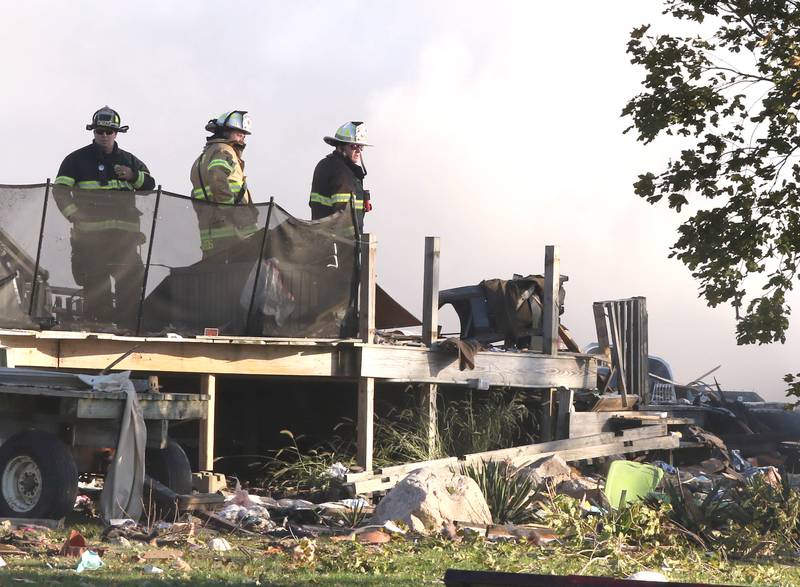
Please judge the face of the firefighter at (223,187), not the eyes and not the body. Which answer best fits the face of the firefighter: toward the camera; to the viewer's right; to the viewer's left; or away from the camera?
to the viewer's right

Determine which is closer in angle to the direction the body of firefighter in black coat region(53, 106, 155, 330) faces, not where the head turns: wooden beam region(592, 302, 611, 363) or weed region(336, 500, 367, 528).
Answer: the weed

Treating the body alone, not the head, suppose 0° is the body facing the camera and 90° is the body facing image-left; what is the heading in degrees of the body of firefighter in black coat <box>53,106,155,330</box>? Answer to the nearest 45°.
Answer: approximately 0°

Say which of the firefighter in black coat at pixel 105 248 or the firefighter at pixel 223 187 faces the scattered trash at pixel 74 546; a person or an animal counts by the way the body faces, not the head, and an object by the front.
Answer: the firefighter in black coat

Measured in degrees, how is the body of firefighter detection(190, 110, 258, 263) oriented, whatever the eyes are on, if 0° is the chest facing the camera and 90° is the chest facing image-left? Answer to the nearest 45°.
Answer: approximately 270°

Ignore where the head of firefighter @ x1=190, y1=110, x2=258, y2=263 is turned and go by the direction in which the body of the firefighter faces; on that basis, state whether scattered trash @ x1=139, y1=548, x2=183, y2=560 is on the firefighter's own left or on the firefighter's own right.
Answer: on the firefighter's own right

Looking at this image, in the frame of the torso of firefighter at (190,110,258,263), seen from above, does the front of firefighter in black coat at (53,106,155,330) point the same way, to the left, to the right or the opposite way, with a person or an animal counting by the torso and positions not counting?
to the right

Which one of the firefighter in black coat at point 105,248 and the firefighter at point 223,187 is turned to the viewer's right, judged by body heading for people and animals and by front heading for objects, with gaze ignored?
the firefighter

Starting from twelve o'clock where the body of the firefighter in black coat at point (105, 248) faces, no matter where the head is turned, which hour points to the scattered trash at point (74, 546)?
The scattered trash is roughly at 12 o'clock from the firefighter in black coat.
